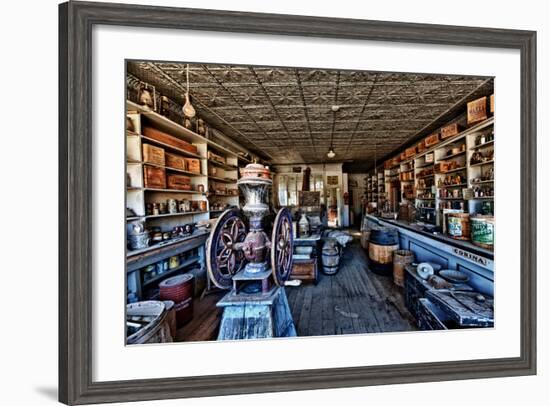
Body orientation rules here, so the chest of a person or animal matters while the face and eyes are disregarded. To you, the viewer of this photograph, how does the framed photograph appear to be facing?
facing the viewer and to the right of the viewer
